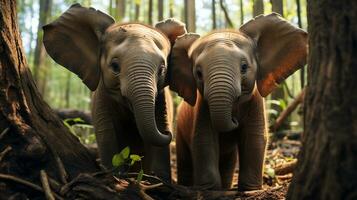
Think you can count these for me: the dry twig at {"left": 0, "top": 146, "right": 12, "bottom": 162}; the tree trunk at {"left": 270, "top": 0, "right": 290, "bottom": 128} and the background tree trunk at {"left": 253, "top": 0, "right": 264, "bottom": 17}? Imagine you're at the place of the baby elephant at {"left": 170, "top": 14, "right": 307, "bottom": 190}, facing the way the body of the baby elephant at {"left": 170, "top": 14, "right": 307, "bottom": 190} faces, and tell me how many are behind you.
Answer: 2

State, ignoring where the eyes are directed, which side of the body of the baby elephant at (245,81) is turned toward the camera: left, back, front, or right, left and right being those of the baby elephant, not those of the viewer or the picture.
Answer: front

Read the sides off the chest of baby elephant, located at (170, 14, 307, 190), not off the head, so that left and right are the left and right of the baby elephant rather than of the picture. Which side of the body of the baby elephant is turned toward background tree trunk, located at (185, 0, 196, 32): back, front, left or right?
back

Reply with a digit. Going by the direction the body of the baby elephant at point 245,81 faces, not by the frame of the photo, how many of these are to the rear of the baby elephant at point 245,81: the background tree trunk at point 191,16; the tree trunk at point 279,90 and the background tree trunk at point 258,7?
3

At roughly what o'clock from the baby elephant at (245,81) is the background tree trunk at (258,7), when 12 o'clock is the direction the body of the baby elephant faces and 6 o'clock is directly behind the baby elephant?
The background tree trunk is roughly at 6 o'clock from the baby elephant.

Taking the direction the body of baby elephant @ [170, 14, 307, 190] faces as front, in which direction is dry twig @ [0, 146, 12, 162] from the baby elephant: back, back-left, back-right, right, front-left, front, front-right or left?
front-right

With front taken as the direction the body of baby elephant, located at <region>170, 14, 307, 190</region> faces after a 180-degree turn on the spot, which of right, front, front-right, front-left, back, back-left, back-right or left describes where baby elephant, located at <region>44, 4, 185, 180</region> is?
left

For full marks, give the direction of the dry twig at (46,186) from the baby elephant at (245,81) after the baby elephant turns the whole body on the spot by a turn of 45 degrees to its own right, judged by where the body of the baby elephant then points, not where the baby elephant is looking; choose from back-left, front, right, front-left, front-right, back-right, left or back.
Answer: front

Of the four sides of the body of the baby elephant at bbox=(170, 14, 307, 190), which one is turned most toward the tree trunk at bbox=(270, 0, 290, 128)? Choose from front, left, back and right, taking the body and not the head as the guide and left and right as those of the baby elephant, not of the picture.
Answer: back

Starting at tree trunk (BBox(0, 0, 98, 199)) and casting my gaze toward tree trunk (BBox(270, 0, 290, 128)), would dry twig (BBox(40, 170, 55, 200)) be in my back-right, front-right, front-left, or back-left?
back-right

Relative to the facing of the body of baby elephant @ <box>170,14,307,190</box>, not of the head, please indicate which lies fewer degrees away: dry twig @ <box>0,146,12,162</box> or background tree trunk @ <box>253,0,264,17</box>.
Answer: the dry twig
